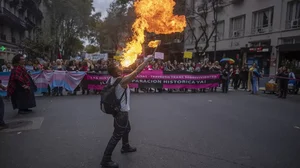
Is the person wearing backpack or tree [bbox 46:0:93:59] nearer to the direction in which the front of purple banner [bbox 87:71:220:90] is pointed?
the person wearing backpack

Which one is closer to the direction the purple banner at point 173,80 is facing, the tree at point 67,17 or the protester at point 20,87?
the protester

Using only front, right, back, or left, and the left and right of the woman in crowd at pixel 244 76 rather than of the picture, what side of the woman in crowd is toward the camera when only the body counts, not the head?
front

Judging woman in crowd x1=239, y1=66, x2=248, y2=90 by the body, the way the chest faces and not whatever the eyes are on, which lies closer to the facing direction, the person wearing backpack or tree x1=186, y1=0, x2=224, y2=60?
the person wearing backpack

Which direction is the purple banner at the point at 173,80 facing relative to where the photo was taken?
toward the camera

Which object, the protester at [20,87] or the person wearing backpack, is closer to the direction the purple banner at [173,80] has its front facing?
the person wearing backpack

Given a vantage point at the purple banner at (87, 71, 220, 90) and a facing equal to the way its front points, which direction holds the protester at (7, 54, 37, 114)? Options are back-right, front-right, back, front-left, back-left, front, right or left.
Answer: front-right

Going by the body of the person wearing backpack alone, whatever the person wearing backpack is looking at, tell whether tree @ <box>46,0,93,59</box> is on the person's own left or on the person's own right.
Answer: on the person's own left
